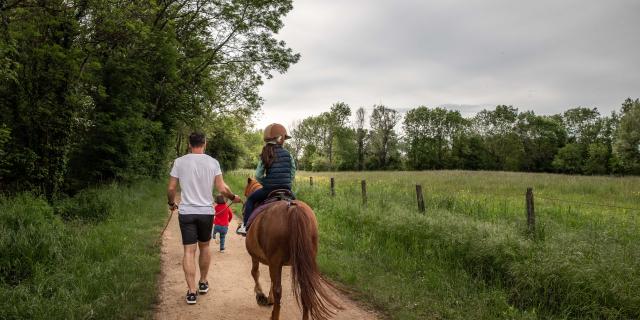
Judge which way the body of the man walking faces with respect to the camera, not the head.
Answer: away from the camera

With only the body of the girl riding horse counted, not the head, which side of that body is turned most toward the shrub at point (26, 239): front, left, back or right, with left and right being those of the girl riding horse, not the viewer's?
left

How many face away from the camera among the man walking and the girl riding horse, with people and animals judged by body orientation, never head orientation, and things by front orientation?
2

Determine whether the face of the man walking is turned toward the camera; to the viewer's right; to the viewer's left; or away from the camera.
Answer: away from the camera

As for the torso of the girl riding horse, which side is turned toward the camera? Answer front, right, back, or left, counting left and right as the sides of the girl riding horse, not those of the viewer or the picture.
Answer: back

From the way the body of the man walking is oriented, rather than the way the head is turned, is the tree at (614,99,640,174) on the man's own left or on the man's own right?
on the man's own right

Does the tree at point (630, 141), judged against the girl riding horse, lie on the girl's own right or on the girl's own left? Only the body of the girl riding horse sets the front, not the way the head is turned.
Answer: on the girl's own right

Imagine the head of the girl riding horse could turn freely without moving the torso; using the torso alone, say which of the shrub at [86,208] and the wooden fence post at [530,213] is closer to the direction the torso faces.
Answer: the shrub
